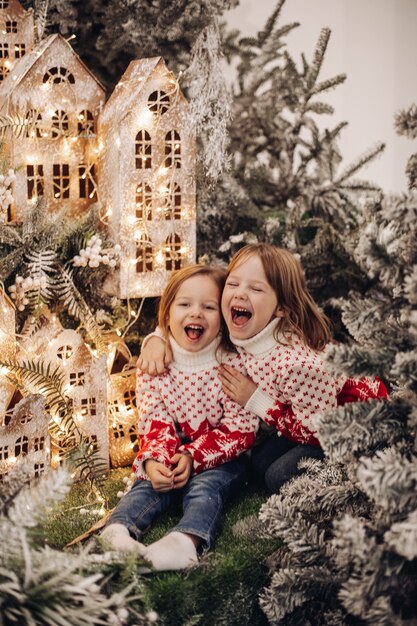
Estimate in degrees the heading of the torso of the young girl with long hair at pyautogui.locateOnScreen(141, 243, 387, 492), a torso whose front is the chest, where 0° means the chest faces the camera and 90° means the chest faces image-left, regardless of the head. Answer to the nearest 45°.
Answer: approximately 45°

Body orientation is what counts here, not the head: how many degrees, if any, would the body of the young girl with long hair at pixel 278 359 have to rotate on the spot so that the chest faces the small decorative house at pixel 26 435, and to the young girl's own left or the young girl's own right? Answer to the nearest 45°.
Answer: approximately 45° to the young girl's own right

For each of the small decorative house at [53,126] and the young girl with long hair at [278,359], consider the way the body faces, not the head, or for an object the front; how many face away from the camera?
0

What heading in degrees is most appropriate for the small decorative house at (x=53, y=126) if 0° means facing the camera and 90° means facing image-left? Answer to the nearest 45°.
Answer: approximately 0°
